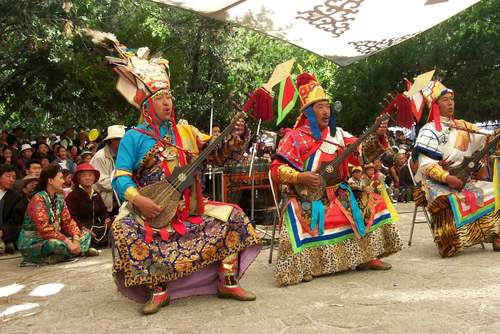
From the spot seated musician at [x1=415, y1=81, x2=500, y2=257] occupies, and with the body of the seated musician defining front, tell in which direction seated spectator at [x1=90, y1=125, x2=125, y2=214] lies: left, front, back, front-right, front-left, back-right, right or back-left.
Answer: back-right

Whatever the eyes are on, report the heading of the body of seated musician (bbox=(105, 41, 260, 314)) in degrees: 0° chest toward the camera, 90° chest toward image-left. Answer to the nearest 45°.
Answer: approximately 315°

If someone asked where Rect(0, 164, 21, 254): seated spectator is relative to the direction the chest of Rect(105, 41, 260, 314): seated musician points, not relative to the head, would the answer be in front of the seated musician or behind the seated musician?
behind

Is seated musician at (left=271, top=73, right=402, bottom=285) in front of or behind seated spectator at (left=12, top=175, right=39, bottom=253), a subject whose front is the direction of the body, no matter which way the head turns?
in front

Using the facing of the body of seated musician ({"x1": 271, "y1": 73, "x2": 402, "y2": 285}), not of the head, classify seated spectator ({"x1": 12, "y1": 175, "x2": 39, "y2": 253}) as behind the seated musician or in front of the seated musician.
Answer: behind

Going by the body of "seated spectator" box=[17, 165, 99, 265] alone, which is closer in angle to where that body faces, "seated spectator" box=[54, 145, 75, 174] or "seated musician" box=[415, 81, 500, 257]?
the seated musician

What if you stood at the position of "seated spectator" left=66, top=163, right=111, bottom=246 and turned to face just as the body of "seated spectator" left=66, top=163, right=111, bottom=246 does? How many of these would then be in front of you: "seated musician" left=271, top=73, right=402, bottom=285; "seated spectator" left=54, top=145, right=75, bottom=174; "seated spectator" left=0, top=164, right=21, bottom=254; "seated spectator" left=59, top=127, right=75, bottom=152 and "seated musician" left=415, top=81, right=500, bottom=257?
2

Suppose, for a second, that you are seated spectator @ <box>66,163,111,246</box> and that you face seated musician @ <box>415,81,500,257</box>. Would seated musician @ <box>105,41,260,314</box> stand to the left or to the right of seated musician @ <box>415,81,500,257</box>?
right

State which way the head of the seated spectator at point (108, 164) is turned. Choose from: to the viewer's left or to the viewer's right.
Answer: to the viewer's right

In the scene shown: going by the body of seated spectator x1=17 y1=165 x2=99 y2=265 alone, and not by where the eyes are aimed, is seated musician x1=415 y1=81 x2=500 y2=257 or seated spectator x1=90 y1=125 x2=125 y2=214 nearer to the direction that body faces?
the seated musician

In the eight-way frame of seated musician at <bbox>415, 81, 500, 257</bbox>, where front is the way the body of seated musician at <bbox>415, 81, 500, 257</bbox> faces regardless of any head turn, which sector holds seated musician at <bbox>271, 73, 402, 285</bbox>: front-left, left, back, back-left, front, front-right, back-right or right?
right

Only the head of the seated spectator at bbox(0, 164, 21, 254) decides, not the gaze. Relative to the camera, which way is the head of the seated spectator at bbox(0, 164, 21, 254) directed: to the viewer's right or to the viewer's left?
to the viewer's right

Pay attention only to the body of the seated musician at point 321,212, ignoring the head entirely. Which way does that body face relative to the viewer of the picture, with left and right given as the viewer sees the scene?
facing the viewer and to the right of the viewer
